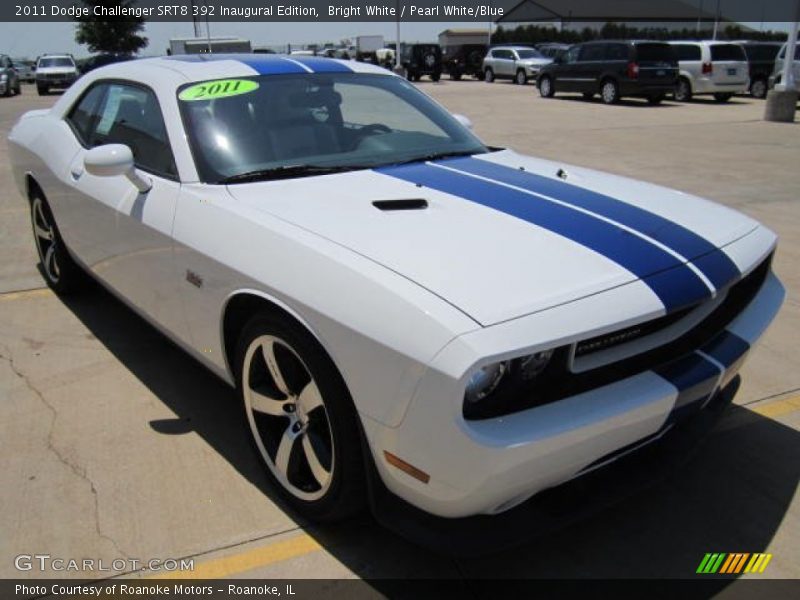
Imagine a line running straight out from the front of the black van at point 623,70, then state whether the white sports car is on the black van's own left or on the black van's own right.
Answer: on the black van's own left

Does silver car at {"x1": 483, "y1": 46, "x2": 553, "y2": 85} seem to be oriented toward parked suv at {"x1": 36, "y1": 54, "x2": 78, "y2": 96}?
no

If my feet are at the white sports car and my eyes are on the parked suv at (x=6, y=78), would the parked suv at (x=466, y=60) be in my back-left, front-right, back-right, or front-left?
front-right

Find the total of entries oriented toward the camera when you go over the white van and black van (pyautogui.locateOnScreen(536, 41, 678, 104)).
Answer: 0

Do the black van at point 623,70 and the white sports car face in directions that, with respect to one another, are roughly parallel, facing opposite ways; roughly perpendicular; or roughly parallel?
roughly parallel, facing opposite ways

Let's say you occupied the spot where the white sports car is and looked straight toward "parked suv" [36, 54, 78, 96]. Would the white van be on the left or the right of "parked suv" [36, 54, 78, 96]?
right

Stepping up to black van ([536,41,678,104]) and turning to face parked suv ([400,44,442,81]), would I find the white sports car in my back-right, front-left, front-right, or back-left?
back-left

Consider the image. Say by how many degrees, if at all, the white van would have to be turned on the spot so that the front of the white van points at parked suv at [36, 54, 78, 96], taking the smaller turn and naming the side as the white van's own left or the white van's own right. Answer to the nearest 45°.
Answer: approximately 45° to the white van's own left

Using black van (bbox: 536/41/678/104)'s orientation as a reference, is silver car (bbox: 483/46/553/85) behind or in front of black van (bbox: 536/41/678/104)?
in front

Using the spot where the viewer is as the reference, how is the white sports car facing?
facing the viewer and to the right of the viewer

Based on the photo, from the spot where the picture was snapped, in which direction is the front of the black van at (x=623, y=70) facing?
facing away from the viewer and to the left of the viewer
